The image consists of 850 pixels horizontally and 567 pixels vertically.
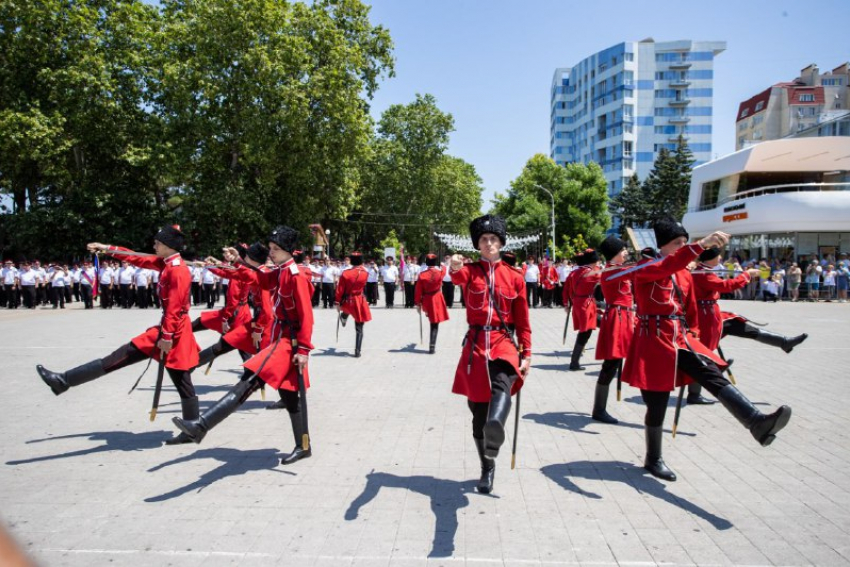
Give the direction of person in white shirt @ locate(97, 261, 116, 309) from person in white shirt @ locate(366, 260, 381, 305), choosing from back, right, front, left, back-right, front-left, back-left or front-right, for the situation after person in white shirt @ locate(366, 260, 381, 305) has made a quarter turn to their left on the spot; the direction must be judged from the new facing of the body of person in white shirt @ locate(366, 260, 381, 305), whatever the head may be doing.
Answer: back

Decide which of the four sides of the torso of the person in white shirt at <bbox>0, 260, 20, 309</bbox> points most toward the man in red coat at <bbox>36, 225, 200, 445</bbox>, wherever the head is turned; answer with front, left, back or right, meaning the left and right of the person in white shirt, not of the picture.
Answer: front

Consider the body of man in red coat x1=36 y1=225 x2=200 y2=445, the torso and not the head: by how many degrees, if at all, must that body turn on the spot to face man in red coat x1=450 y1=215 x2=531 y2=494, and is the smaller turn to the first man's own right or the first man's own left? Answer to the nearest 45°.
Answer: approximately 135° to the first man's own left

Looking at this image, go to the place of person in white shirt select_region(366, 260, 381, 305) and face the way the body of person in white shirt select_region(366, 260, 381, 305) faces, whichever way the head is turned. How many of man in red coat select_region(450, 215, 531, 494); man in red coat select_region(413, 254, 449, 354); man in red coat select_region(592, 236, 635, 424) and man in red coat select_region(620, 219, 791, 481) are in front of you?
4

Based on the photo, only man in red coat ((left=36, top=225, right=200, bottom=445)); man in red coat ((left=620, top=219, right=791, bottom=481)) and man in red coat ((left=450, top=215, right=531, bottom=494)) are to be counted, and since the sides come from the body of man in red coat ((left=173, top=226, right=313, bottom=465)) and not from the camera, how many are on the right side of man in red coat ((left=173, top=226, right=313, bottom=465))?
1

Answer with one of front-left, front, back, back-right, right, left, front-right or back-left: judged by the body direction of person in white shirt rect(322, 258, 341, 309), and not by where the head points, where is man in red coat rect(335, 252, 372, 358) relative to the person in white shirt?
front

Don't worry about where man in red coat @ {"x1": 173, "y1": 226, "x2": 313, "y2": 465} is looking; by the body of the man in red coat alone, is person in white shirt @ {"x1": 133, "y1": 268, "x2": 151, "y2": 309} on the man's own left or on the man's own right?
on the man's own right

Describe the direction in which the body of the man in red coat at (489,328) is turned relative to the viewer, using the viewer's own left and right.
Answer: facing the viewer

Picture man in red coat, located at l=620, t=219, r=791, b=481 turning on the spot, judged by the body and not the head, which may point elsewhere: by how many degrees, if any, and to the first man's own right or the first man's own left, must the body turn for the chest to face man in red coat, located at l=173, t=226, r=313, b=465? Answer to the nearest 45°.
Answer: approximately 135° to the first man's own right

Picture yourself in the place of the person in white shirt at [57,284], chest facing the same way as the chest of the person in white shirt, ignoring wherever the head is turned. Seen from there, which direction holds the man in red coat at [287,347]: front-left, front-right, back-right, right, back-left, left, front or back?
front

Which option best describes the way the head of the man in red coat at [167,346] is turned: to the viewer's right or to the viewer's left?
to the viewer's left

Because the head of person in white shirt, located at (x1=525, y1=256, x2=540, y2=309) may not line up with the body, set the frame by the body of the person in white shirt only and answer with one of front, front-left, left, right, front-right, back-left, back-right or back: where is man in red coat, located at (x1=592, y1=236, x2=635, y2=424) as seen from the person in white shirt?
front

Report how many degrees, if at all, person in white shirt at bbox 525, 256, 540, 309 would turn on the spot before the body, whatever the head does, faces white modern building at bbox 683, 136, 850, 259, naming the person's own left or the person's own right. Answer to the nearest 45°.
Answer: approximately 135° to the person's own left

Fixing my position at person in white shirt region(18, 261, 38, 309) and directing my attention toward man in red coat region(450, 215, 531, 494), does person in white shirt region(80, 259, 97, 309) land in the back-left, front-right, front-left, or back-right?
front-left

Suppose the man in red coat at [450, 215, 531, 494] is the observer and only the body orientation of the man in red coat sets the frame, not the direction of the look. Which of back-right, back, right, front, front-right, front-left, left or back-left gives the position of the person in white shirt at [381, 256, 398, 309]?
back

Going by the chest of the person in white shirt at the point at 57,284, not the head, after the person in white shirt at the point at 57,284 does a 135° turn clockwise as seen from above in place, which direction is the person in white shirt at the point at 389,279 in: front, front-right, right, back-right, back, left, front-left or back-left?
back
